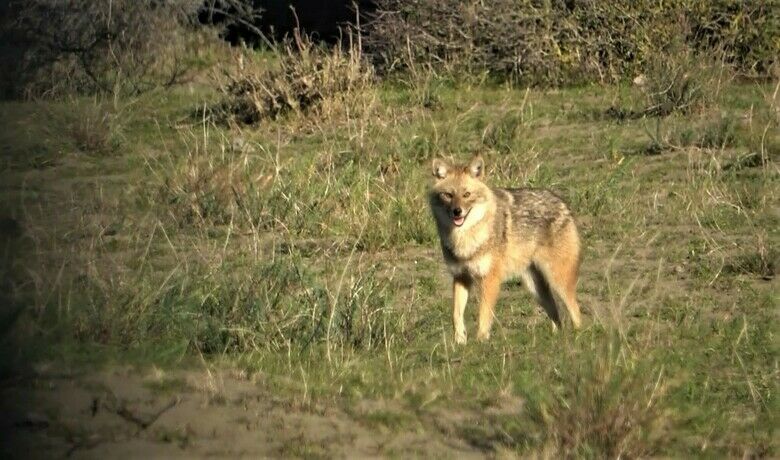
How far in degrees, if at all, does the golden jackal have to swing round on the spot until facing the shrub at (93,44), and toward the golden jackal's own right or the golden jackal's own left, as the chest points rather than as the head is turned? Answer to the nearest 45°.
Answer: approximately 90° to the golden jackal's own right

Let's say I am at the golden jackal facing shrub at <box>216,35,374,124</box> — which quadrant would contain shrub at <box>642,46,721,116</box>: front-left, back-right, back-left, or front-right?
front-right

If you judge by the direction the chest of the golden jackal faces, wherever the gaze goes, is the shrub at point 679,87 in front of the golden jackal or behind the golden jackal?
behind

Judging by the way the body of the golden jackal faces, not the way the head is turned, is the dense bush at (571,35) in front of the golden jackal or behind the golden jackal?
behind

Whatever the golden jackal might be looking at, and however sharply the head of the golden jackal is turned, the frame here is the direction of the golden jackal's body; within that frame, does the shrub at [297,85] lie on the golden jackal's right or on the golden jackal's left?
on the golden jackal's right

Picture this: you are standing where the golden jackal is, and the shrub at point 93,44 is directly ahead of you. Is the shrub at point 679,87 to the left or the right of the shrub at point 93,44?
right

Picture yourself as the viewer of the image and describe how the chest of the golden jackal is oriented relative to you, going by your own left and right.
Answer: facing the viewer and to the left of the viewer
